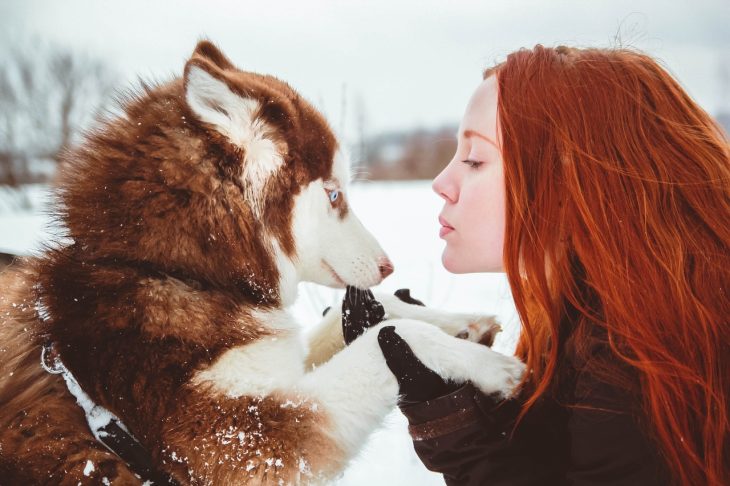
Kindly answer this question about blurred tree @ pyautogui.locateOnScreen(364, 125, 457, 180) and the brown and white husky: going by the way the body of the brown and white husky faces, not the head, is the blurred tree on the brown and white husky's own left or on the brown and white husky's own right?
on the brown and white husky's own left

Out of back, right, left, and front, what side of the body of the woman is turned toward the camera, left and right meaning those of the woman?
left

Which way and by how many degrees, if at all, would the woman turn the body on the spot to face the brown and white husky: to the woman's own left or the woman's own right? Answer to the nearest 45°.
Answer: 0° — they already face it

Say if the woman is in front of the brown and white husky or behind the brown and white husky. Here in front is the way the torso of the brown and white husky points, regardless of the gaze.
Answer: in front

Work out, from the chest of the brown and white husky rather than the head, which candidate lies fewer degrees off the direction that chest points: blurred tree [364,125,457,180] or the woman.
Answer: the woman

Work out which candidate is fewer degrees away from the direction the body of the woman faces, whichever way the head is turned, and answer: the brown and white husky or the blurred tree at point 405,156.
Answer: the brown and white husky

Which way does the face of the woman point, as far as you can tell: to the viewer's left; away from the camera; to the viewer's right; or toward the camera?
to the viewer's left

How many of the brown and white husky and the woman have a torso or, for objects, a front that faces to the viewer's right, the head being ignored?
1

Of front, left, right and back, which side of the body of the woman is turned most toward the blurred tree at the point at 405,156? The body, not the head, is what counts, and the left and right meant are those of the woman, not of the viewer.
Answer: right

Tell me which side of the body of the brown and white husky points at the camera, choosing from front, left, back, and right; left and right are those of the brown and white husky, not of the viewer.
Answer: right
